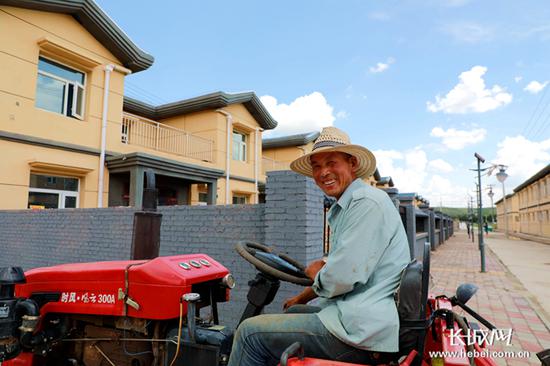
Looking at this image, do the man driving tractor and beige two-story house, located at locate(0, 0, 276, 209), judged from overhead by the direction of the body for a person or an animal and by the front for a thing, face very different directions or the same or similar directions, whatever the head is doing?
very different directions

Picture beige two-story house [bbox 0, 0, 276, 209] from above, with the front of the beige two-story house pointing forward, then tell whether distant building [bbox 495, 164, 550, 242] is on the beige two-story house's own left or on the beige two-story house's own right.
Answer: on the beige two-story house's own left

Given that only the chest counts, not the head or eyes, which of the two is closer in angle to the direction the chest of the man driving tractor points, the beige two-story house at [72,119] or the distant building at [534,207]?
the beige two-story house

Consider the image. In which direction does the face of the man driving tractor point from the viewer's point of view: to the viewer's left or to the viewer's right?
to the viewer's left

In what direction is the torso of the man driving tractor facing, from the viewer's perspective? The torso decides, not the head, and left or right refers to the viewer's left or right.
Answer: facing to the left of the viewer

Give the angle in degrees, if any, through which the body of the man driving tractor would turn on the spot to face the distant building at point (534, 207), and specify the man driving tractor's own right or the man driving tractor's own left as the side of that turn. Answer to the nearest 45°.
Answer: approximately 135° to the man driving tractor's own right

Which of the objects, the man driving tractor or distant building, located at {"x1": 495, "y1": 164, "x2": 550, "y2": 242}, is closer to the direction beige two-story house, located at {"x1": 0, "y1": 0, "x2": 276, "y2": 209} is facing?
the man driving tractor

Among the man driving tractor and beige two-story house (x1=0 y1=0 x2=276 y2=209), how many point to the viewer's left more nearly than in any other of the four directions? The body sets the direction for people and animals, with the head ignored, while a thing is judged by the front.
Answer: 1

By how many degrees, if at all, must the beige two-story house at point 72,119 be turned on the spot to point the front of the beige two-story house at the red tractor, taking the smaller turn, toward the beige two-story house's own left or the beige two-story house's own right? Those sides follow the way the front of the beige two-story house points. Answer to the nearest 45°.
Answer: approximately 45° to the beige two-story house's own right

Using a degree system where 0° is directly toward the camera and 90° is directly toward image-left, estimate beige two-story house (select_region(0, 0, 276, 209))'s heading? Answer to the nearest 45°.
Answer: approximately 315°
